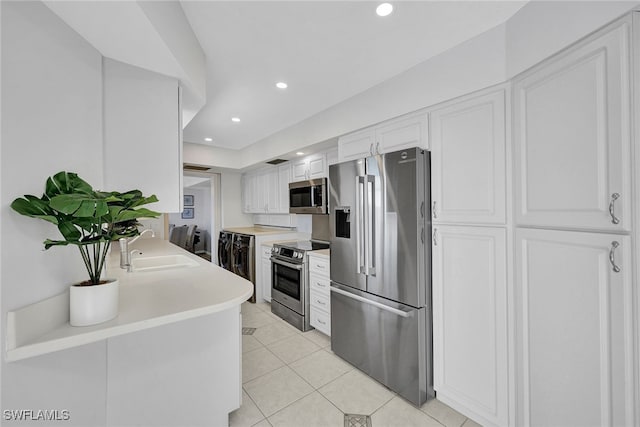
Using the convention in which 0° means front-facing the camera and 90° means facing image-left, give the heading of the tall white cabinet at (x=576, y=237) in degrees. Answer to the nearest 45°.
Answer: approximately 45°

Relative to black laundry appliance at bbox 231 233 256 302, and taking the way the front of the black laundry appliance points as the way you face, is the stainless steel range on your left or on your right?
on your left

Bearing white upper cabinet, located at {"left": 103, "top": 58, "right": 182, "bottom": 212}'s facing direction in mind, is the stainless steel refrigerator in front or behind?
in front

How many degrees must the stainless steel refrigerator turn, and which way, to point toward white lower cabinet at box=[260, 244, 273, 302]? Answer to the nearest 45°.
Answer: approximately 90° to its right

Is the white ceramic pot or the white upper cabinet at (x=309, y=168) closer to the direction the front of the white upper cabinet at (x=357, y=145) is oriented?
the white ceramic pot

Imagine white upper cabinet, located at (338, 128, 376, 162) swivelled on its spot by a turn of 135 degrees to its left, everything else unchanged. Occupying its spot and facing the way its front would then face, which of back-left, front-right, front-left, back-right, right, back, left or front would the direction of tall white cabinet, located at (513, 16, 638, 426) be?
front-right

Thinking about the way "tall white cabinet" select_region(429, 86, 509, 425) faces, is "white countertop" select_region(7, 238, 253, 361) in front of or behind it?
in front

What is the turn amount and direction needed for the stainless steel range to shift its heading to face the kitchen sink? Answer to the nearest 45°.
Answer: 0° — it already faces it

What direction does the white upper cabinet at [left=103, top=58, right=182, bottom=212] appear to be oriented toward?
to the viewer's right

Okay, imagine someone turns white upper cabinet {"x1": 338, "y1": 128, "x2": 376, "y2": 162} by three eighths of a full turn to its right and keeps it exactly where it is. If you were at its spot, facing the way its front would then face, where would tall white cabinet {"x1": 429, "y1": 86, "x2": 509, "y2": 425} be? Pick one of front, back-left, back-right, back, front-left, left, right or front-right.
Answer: back-right
